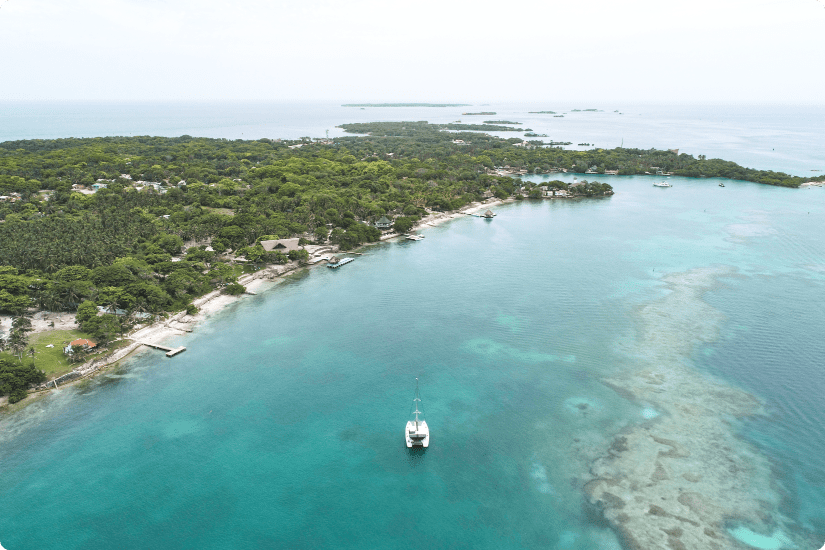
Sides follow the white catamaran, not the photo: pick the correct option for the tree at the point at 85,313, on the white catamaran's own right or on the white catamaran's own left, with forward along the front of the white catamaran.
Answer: on the white catamaran's own left

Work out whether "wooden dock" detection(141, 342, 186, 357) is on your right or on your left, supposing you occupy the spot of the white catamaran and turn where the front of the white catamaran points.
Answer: on your left

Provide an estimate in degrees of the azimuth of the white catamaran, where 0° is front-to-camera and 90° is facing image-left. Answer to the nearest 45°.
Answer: approximately 180°
